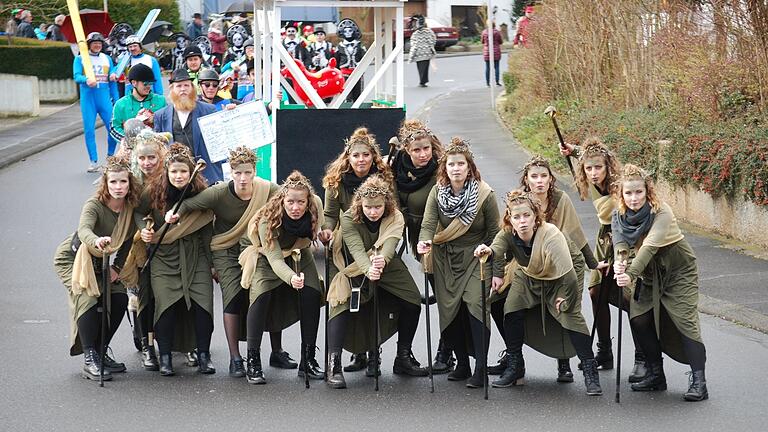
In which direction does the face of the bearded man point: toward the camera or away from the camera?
toward the camera

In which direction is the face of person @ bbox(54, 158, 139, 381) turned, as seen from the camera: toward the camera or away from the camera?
toward the camera

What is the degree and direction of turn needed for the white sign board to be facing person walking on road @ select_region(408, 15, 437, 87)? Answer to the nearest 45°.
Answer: approximately 180°

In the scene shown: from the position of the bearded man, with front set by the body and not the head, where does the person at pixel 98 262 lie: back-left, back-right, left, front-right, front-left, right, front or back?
front

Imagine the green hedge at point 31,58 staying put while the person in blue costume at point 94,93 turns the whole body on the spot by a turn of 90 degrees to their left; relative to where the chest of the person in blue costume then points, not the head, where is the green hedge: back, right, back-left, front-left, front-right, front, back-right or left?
left

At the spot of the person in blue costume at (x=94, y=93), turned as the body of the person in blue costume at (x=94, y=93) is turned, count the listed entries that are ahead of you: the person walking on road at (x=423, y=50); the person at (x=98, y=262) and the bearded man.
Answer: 2

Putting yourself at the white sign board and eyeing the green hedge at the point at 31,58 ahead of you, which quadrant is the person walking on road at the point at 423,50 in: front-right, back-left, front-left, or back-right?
front-right

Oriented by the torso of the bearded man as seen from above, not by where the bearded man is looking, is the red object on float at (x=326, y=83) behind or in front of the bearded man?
behind

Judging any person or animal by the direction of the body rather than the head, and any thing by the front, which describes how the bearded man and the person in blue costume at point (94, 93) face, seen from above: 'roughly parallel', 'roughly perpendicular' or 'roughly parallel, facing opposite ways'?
roughly parallel

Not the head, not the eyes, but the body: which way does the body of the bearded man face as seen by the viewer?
toward the camera
